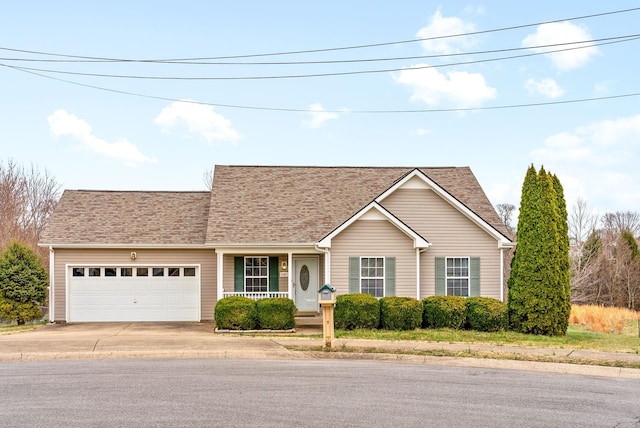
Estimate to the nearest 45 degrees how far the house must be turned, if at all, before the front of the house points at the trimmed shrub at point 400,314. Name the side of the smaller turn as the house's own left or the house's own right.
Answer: approximately 45° to the house's own left

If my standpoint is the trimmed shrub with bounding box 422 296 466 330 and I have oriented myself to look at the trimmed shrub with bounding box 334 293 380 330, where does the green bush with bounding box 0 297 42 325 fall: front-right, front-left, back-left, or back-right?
front-right

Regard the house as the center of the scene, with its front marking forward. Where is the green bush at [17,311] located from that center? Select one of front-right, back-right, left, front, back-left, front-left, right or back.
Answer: right

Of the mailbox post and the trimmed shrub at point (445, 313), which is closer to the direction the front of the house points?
the mailbox post

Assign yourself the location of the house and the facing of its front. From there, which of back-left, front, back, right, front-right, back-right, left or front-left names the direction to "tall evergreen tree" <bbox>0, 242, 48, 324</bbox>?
right

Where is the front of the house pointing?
toward the camera

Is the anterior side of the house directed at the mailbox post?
yes

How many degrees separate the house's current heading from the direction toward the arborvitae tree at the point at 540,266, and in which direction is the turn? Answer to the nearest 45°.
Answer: approximately 45° to its left

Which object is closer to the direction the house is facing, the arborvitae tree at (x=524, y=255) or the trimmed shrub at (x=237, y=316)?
the trimmed shrub

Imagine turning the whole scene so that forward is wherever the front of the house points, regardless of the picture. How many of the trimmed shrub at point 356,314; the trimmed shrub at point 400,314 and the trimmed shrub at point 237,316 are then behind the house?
0

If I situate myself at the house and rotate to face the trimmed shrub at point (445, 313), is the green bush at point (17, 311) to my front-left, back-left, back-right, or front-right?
back-right

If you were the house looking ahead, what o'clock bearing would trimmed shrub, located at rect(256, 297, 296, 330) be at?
The trimmed shrub is roughly at 12 o'clock from the house.
